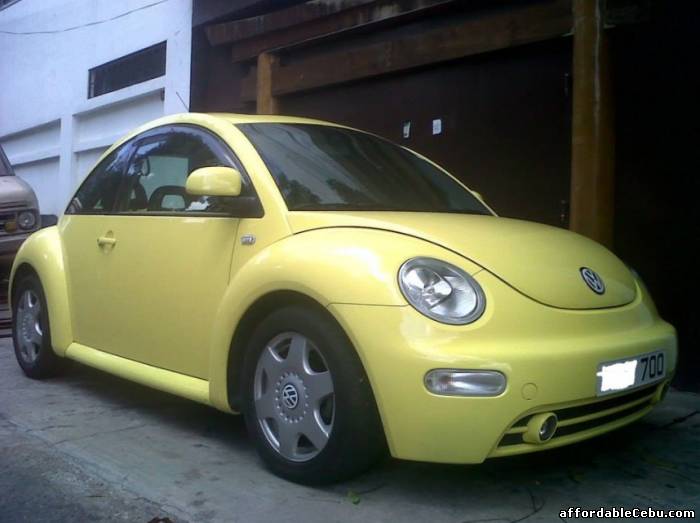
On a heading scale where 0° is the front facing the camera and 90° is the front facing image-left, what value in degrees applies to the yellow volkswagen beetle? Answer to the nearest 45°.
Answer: approximately 315°

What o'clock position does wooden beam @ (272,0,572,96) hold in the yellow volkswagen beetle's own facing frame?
The wooden beam is roughly at 8 o'clock from the yellow volkswagen beetle.

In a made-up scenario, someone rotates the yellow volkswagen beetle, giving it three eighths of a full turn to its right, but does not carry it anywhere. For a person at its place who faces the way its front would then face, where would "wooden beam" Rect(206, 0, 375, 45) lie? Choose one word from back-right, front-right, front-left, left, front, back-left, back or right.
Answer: right

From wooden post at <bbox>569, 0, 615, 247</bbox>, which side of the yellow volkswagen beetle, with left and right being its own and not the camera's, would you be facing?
left

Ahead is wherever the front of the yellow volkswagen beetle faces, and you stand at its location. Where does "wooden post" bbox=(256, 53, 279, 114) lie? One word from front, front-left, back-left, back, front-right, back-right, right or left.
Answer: back-left

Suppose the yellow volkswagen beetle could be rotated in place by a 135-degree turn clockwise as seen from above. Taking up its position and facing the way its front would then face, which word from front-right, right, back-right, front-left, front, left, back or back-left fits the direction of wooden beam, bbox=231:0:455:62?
right
